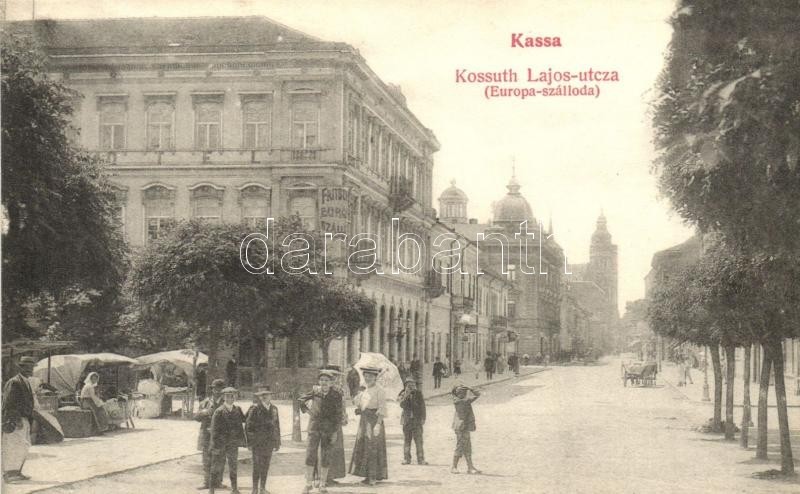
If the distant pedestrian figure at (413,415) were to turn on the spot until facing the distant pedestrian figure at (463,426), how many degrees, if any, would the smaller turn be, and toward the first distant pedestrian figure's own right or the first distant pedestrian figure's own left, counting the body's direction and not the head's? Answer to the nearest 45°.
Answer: approximately 45° to the first distant pedestrian figure's own left

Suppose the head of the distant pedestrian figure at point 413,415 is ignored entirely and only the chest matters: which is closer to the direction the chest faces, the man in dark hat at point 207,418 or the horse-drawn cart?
the man in dark hat

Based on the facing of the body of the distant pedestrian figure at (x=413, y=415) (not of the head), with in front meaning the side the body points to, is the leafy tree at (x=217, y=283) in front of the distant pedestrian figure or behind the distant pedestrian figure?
behind

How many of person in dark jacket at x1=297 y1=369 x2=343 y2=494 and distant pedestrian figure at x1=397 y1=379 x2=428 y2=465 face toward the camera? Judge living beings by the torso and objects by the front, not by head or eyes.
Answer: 2

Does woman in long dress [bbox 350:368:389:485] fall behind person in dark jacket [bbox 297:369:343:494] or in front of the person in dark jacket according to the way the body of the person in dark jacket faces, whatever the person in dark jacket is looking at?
behind
